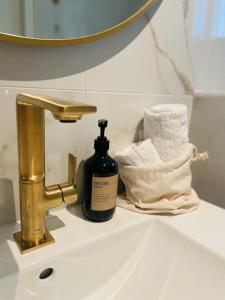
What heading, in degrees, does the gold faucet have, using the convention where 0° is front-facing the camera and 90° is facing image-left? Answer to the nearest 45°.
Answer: approximately 315°
